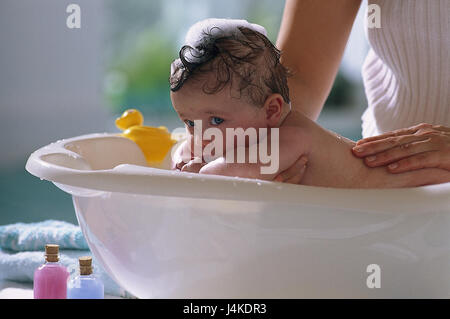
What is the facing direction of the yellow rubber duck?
to the viewer's left
